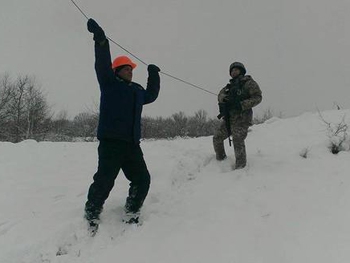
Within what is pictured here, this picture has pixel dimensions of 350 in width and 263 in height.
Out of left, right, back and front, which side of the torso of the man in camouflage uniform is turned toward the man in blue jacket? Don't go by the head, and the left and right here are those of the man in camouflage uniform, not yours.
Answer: front

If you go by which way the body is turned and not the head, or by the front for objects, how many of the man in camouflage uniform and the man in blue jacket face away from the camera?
0

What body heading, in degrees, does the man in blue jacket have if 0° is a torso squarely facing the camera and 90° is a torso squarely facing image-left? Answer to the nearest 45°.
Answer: approximately 315°

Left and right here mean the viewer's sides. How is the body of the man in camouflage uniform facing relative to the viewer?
facing the viewer and to the left of the viewer

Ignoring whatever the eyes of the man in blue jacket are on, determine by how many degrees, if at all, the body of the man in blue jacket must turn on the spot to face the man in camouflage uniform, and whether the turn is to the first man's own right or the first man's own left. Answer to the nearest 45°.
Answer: approximately 90° to the first man's own left
